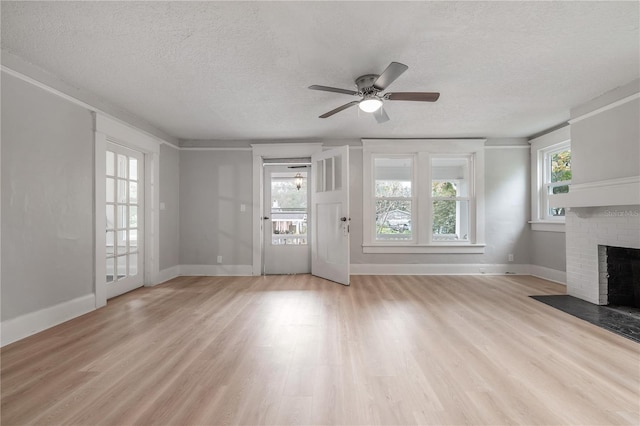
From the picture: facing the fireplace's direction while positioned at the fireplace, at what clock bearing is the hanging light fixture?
The hanging light fixture is roughly at 1 o'clock from the fireplace.

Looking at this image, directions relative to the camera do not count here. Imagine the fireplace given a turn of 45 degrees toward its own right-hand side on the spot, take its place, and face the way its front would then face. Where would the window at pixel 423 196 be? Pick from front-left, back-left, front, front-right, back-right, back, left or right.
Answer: front

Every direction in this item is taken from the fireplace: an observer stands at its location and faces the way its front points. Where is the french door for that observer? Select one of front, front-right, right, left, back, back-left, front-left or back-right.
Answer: front

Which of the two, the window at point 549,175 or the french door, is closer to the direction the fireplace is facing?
the french door

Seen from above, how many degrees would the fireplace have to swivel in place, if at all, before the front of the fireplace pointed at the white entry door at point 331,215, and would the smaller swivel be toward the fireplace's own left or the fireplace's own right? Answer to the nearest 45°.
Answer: approximately 45° to the fireplace's own right

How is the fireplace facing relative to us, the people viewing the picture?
facing the viewer and to the left of the viewer

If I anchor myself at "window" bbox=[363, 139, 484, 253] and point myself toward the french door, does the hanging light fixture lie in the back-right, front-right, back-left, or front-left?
front-right

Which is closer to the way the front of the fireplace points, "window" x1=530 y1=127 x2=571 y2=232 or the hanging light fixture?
the hanging light fixture

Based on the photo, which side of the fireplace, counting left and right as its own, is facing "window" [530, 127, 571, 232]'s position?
right
